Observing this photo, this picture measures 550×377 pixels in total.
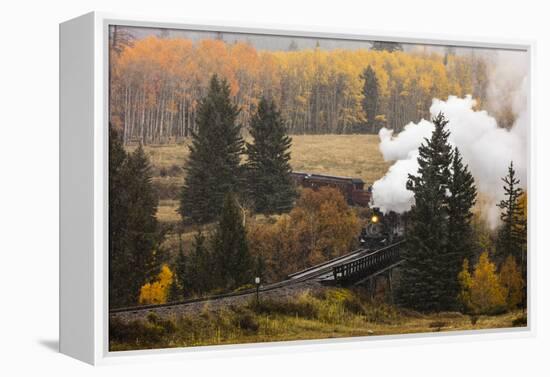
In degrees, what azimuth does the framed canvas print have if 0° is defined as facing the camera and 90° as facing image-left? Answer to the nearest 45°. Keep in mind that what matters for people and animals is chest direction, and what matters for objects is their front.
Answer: approximately 315°
